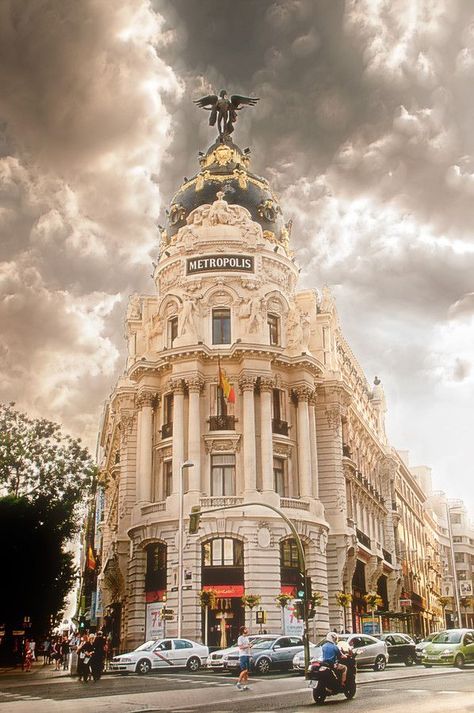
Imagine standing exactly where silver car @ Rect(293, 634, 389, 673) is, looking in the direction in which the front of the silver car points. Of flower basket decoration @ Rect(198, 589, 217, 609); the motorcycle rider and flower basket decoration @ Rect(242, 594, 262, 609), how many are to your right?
2

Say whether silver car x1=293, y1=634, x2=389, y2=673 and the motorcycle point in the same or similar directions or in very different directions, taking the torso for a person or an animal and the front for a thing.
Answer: very different directions

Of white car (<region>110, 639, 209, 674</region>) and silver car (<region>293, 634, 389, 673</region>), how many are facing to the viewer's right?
0

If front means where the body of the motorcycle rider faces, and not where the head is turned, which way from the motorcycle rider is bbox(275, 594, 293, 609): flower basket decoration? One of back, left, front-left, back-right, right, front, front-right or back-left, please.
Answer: front-left

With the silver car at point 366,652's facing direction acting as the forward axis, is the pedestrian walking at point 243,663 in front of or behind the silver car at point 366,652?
in front

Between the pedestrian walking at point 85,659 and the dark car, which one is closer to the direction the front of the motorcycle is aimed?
the dark car

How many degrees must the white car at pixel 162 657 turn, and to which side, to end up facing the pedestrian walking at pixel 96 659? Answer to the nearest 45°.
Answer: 0° — it already faces them

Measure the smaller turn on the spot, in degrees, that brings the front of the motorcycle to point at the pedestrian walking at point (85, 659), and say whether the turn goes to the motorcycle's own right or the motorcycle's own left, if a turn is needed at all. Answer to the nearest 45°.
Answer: approximately 90° to the motorcycle's own left

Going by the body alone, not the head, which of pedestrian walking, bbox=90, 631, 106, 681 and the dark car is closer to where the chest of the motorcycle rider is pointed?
the dark car

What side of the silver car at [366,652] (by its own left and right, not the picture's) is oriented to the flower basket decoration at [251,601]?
right

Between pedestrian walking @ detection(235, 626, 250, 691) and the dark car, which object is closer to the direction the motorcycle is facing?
the dark car

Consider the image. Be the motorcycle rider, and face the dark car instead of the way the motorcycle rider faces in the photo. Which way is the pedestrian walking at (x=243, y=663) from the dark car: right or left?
left

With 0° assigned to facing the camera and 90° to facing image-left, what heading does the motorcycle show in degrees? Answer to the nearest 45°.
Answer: approximately 225°

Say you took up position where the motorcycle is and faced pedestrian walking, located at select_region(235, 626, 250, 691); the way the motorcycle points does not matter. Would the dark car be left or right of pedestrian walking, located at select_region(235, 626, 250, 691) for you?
right

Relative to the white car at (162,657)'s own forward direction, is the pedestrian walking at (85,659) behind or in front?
in front

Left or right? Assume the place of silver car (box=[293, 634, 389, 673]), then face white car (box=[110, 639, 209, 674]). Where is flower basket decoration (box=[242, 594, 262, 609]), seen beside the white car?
right

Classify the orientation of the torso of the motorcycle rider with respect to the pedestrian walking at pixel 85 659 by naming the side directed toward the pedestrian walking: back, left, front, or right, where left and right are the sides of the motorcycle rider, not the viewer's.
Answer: left
